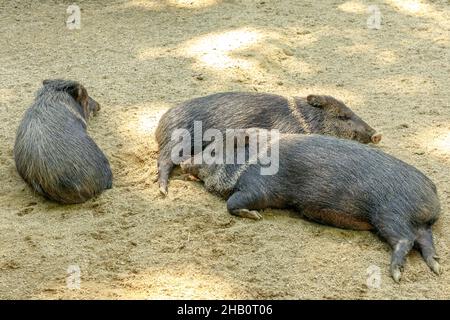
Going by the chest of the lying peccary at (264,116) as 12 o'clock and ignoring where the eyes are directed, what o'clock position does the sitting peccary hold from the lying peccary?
The sitting peccary is roughly at 5 o'clock from the lying peccary.

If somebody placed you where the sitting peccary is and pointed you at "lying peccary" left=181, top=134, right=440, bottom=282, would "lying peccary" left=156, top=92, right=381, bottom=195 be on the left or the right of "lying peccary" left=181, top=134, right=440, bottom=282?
left

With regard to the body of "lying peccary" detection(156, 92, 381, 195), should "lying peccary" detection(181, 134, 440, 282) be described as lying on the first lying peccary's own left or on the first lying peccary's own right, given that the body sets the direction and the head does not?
on the first lying peccary's own right

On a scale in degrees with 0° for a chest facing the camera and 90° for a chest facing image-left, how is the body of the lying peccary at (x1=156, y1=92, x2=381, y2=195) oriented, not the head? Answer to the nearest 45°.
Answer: approximately 270°

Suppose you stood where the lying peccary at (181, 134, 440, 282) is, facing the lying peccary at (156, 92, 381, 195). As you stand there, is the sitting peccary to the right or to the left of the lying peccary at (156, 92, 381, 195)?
left

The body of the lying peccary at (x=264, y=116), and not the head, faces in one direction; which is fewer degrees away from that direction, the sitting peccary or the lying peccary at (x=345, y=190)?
the lying peccary
